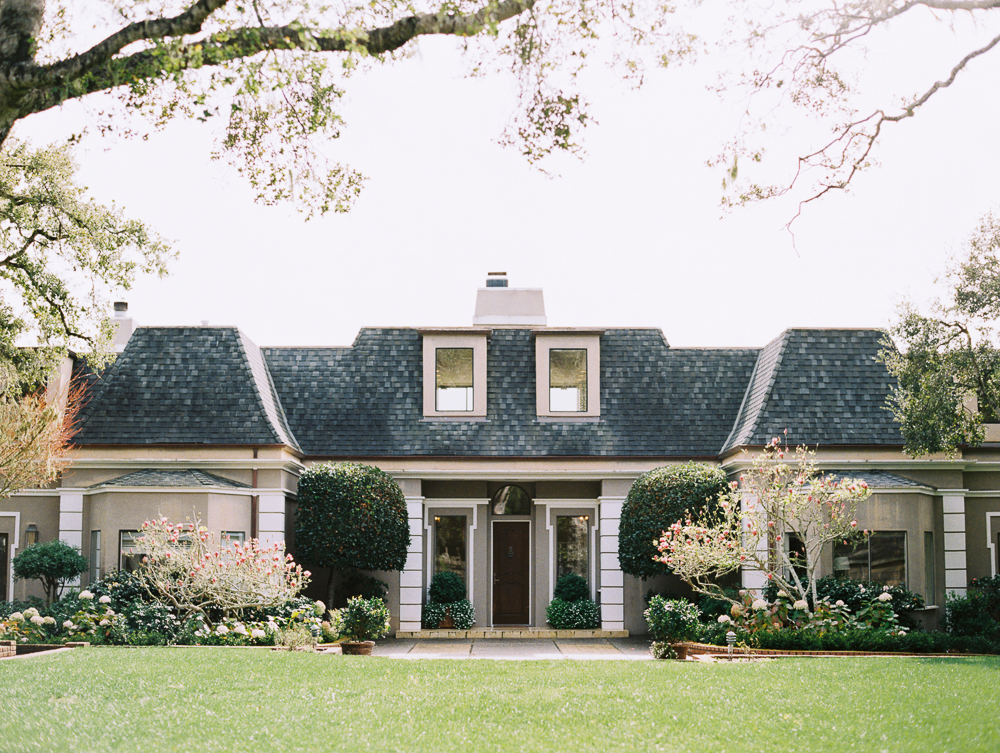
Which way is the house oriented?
toward the camera

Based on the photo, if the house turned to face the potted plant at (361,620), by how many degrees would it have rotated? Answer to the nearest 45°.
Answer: approximately 45° to its right

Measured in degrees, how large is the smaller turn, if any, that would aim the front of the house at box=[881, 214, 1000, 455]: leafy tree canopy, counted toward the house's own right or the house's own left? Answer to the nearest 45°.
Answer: approximately 45° to the house's own left

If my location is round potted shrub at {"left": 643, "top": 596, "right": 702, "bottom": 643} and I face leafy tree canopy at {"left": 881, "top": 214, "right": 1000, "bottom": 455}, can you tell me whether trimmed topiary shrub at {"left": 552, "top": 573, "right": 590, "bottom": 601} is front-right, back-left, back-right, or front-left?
back-left

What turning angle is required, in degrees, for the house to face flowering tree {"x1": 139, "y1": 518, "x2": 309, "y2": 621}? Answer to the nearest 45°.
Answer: approximately 45° to its right

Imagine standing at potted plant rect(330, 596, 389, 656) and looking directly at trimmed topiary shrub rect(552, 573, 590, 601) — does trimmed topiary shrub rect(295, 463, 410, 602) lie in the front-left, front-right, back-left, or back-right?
front-left

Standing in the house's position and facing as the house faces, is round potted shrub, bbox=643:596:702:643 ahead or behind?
ahead
